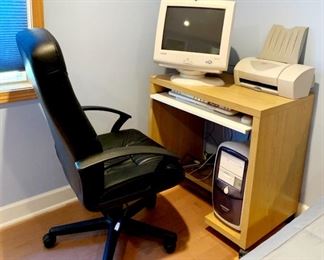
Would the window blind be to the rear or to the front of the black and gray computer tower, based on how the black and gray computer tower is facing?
to the front

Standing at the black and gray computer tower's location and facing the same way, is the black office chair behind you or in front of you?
in front

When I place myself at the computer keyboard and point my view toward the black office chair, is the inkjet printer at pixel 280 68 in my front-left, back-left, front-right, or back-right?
back-left

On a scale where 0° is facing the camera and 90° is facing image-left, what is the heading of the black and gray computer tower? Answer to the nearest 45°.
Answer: approximately 45°

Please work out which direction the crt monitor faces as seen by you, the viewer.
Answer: facing the viewer

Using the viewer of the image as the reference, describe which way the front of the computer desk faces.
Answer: facing the viewer and to the left of the viewer

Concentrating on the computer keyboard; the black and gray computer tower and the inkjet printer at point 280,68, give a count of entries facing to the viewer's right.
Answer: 0

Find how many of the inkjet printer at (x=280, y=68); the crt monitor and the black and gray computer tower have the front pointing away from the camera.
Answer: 0

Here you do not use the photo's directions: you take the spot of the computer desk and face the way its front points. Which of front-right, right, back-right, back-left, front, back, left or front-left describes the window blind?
front-right
